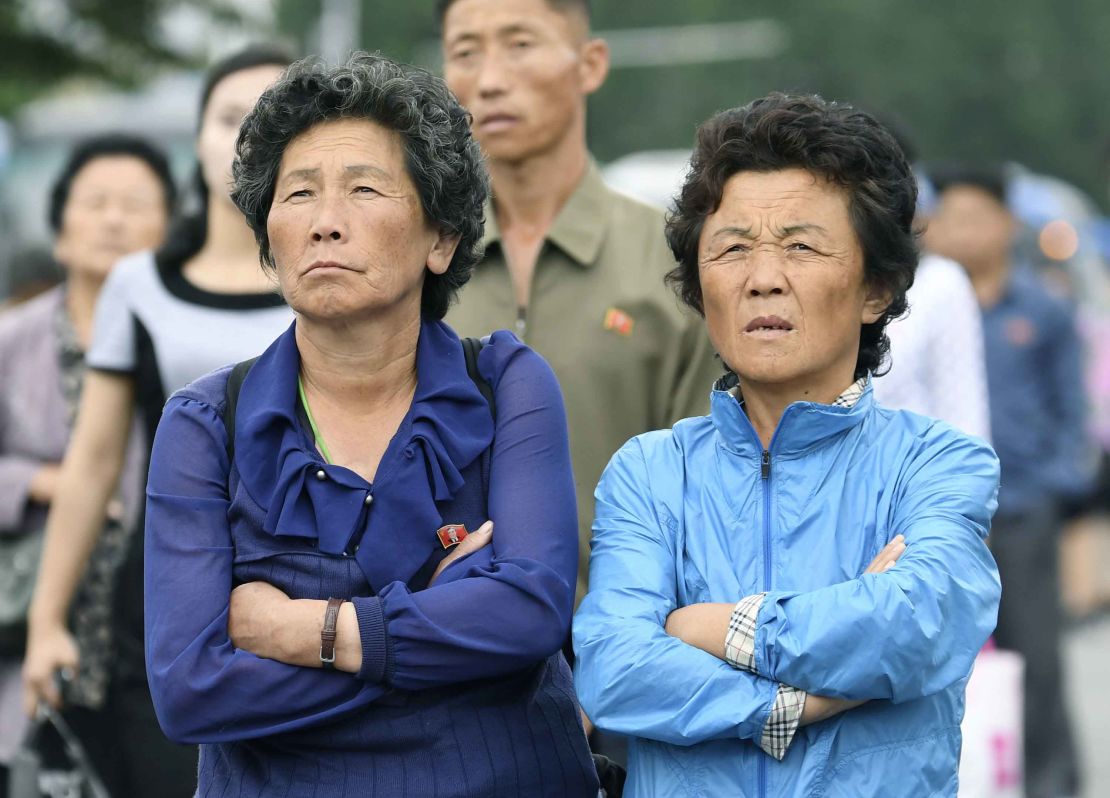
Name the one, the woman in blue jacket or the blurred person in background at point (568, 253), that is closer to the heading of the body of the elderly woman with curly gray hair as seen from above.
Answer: the woman in blue jacket

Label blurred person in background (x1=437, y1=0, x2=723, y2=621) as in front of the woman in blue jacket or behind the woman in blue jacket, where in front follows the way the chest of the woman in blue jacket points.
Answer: behind

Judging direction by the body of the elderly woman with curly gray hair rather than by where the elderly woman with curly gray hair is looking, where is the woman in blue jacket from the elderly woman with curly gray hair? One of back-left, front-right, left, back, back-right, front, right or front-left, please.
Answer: left

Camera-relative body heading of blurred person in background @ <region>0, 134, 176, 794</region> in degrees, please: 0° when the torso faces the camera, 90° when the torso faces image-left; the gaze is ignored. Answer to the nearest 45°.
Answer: approximately 0°

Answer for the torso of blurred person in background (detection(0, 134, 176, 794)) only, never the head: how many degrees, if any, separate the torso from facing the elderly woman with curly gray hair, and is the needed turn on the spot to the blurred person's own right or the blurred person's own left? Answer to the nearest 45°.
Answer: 0° — they already face them

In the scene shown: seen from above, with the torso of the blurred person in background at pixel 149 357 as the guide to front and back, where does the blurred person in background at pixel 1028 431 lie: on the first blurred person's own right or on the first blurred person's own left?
on the first blurred person's own left

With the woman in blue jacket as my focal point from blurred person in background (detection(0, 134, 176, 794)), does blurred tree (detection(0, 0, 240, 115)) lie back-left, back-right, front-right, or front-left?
back-left

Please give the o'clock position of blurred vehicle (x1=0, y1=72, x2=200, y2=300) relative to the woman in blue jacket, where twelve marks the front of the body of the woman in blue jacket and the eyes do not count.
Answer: The blurred vehicle is roughly at 5 o'clock from the woman in blue jacket.

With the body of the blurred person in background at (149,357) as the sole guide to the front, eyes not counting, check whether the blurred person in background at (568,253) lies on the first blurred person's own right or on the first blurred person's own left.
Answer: on the first blurred person's own left

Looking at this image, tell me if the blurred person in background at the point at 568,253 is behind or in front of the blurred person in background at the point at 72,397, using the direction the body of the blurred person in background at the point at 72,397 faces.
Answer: in front

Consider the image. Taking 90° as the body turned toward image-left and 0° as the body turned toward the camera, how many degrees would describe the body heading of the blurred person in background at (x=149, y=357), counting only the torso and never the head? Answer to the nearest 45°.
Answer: approximately 0°
